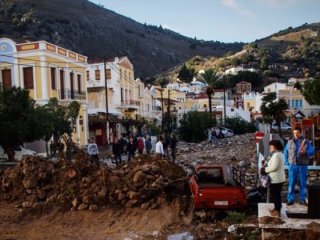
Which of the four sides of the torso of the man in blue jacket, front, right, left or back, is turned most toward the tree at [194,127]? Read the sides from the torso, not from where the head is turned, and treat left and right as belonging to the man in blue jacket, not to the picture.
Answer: back

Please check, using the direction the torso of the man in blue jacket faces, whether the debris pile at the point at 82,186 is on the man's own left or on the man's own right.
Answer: on the man's own right

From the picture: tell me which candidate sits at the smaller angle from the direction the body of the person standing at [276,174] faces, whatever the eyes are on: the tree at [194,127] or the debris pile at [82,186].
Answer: the debris pile

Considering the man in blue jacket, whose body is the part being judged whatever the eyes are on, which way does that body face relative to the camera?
toward the camera

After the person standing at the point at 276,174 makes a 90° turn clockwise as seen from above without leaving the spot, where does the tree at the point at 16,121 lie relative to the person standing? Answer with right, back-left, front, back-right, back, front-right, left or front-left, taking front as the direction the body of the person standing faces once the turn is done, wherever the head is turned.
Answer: front-left

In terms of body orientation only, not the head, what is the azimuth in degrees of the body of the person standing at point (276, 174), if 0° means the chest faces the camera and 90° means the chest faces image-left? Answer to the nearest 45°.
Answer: approximately 90°

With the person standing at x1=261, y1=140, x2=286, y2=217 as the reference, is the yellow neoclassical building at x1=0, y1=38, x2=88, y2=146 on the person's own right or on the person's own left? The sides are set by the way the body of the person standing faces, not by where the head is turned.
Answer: on the person's own right

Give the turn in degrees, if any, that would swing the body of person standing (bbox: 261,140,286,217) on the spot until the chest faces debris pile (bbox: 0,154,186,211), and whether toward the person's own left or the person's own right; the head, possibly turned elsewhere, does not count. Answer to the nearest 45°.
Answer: approximately 45° to the person's own right

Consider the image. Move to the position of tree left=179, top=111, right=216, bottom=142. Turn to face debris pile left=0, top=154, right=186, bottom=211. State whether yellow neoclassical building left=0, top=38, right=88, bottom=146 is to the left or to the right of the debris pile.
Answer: right

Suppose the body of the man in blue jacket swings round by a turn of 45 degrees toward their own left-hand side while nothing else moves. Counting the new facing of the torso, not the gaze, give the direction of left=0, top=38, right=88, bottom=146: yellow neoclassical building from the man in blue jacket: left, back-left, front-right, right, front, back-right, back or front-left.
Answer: back

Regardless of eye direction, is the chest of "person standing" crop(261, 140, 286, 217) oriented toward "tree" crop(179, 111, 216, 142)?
no

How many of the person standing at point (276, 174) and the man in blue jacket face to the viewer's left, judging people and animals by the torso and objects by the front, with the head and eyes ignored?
1

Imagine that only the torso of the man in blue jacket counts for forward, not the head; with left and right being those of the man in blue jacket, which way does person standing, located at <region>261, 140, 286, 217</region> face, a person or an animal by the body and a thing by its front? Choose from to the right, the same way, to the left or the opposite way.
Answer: to the right

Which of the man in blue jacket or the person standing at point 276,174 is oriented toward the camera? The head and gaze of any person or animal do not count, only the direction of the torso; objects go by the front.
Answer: the man in blue jacket

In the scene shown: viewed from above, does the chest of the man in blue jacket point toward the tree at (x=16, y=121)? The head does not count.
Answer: no

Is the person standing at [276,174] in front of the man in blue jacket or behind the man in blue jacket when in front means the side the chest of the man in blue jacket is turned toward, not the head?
in front
